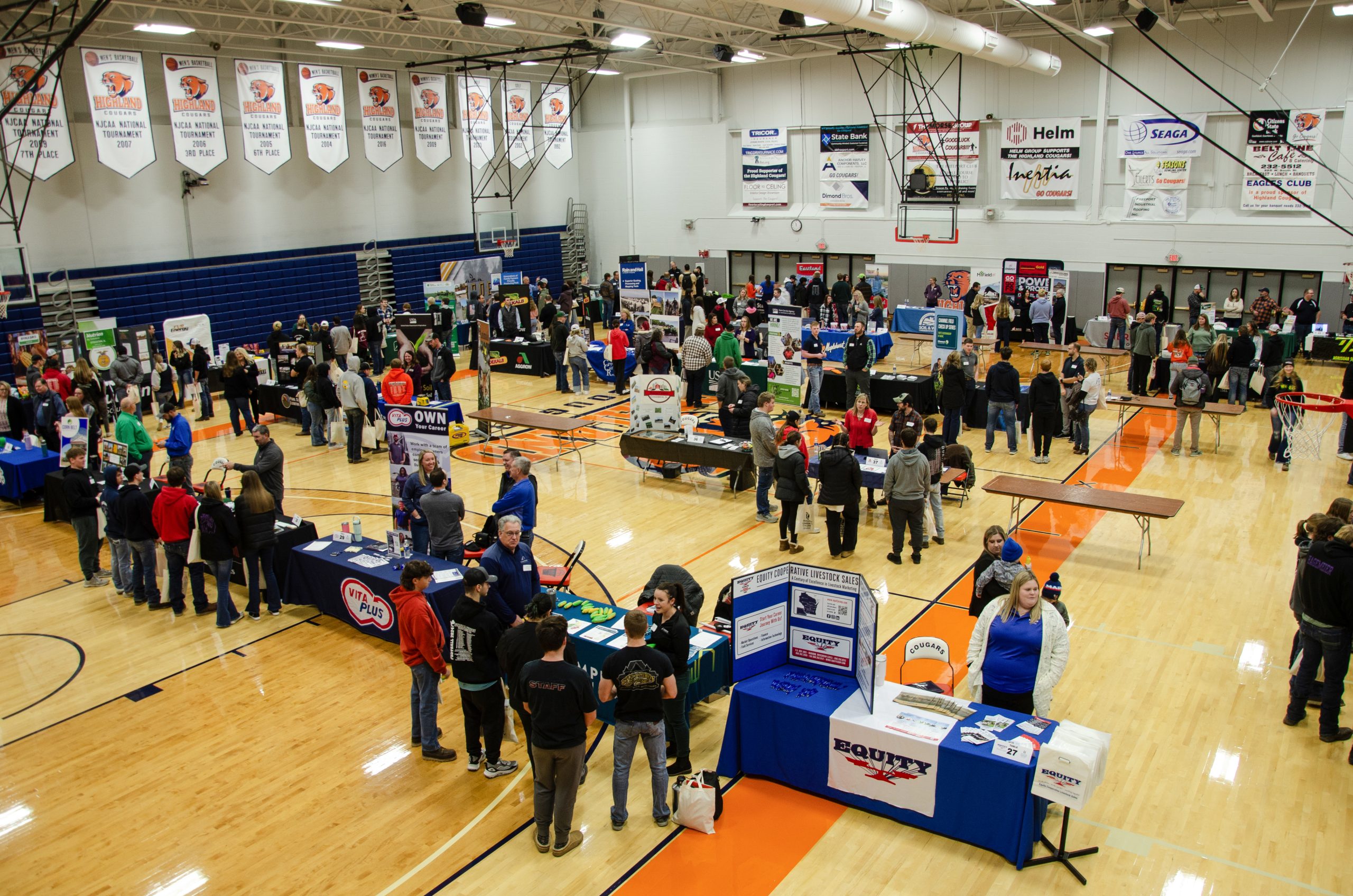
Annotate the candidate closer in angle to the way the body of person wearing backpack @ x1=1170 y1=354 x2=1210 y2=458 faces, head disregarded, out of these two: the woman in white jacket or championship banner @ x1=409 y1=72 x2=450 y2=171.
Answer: the championship banner

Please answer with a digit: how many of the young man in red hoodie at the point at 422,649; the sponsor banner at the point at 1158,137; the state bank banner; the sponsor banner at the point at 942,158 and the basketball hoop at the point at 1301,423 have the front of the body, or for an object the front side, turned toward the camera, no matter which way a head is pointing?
3

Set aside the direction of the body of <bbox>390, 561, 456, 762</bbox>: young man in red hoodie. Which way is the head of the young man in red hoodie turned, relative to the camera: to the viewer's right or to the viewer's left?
to the viewer's right

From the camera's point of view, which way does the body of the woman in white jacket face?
toward the camera

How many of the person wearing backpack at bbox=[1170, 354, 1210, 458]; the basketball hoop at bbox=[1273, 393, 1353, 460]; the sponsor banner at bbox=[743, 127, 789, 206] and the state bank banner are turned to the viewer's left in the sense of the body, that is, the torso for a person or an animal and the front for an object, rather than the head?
1

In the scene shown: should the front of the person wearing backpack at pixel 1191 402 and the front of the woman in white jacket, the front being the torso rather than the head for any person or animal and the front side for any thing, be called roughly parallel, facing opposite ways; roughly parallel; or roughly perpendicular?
roughly parallel, facing opposite ways

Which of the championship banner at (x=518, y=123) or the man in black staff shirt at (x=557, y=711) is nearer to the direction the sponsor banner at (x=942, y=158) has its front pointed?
the man in black staff shirt

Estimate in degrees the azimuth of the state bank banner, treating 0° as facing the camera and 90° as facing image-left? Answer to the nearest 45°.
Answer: approximately 0°

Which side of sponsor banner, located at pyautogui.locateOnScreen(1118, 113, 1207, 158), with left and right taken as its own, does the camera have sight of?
front

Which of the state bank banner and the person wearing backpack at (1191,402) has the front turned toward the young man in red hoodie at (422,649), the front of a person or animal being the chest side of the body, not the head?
the state bank banner

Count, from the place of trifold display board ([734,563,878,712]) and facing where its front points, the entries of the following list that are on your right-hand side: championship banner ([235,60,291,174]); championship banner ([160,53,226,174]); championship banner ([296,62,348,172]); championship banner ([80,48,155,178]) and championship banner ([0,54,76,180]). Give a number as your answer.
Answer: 5

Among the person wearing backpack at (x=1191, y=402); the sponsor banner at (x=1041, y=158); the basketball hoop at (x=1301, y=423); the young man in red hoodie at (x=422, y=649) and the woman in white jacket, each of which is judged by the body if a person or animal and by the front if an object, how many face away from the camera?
1

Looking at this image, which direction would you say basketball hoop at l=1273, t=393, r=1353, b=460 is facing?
to the viewer's left

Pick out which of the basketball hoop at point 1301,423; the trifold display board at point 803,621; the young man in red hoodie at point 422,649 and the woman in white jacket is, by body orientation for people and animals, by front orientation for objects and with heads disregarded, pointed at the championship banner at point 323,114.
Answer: the basketball hoop

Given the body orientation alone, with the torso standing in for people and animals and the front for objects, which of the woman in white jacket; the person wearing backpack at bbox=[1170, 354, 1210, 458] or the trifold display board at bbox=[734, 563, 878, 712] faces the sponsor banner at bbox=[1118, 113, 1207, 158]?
the person wearing backpack

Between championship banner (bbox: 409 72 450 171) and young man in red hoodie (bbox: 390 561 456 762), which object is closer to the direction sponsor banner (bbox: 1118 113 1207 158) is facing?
the young man in red hoodie

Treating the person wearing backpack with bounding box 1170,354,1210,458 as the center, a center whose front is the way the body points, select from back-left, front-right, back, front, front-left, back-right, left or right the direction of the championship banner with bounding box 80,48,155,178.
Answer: left

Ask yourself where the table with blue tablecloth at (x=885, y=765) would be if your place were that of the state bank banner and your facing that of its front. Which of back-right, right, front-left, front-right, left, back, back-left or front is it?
front

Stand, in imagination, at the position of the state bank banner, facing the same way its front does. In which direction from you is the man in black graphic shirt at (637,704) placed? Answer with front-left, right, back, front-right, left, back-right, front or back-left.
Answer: front
